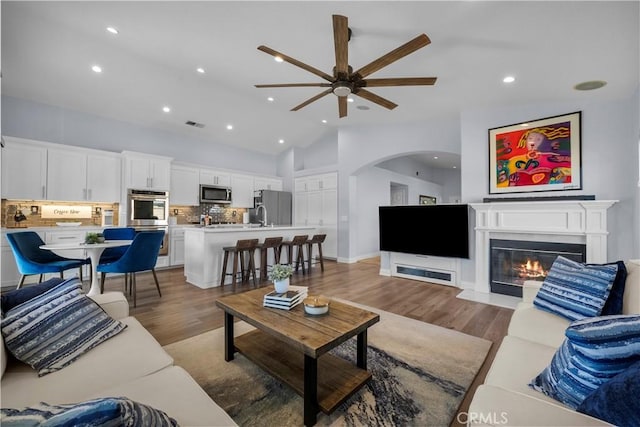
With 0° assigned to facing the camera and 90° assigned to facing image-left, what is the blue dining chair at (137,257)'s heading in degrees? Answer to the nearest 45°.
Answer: approximately 135°

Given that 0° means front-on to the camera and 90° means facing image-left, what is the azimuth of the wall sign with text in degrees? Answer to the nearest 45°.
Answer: approximately 0°

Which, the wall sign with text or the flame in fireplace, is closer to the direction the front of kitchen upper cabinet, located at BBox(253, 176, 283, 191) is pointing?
the flame in fireplace

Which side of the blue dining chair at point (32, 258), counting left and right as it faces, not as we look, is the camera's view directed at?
right

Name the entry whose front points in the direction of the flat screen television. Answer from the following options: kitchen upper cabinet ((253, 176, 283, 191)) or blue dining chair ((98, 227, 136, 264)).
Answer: the kitchen upper cabinet

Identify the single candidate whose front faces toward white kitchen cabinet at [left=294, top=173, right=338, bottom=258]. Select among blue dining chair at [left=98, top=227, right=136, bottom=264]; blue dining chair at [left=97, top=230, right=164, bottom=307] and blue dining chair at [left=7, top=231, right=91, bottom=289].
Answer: blue dining chair at [left=7, top=231, right=91, bottom=289]

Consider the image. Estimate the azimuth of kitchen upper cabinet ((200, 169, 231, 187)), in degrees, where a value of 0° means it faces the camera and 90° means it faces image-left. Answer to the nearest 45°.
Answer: approximately 315°

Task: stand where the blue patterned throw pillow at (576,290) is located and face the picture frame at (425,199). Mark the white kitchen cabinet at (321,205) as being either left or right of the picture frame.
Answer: left

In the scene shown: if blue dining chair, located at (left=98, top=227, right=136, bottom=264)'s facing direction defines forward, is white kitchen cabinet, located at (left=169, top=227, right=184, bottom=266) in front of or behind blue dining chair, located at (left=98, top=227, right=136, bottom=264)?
behind

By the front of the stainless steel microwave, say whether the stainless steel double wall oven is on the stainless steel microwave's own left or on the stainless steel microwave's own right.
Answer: on the stainless steel microwave's own right
